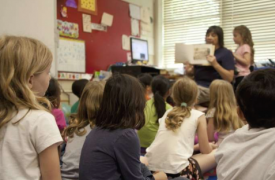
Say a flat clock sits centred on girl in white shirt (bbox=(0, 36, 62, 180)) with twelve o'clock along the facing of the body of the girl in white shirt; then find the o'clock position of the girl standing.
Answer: The girl standing is roughly at 12 o'clock from the girl in white shirt.

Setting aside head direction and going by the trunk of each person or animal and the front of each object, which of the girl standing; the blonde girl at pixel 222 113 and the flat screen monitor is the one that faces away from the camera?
the blonde girl

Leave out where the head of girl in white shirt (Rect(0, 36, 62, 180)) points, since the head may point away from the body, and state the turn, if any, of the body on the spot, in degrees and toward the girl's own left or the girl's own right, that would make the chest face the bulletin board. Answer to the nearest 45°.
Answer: approximately 45° to the girl's own left

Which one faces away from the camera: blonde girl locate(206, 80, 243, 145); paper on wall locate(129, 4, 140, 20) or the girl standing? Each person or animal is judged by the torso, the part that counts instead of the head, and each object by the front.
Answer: the blonde girl

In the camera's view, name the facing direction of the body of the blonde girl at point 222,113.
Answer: away from the camera

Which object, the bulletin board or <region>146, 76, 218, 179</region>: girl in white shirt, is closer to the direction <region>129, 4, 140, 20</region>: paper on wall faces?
the girl in white shirt

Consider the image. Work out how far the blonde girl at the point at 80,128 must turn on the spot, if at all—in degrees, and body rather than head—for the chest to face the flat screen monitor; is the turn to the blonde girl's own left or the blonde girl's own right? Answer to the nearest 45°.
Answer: approximately 45° to the blonde girl's own left

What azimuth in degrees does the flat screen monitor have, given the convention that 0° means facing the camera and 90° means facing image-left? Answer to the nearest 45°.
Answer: approximately 315°

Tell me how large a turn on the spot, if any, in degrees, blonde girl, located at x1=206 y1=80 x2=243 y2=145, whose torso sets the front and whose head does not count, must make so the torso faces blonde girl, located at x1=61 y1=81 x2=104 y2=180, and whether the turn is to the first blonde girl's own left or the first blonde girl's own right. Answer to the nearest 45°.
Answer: approximately 135° to the first blonde girl's own left

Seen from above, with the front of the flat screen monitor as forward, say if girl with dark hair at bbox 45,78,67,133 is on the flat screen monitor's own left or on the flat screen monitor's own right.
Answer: on the flat screen monitor's own right
